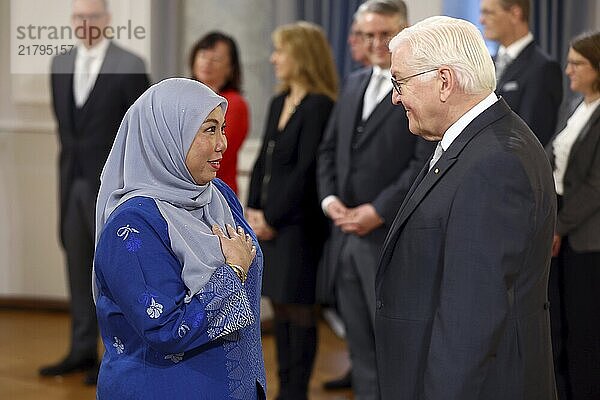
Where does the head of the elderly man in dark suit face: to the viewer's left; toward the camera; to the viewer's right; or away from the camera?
to the viewer's left

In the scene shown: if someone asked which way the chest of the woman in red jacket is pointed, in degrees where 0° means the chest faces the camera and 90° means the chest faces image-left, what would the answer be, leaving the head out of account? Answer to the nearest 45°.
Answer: approximately 45°

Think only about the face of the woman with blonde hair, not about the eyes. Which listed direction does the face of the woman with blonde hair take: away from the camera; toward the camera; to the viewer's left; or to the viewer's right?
to the viewer's left

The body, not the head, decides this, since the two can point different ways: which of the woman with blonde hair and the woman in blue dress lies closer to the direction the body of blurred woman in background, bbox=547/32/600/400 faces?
the woman in blue dress

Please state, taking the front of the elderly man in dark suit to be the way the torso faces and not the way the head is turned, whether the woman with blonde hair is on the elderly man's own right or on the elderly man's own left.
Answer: on the elderly man's own right

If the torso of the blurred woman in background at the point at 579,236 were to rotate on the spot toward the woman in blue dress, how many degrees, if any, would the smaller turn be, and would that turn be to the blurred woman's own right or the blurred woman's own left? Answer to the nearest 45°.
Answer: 0° — they already face them

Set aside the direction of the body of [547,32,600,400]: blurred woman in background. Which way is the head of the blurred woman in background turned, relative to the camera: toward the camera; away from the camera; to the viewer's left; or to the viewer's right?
to the viewer's left

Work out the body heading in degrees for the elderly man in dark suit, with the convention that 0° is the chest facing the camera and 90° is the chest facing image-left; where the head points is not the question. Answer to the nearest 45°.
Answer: approximately 90°

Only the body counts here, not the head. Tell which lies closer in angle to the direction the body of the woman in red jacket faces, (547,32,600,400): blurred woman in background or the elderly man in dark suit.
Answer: the elderly man in dark suit

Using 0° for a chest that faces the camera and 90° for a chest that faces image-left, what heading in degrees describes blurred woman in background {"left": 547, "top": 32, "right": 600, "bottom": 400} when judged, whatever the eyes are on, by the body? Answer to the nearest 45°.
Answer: approximately 45°
